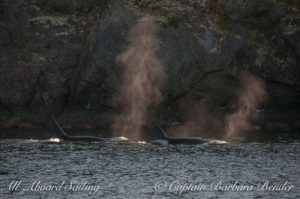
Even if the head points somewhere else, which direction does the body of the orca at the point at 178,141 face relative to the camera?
to the viewer's right
